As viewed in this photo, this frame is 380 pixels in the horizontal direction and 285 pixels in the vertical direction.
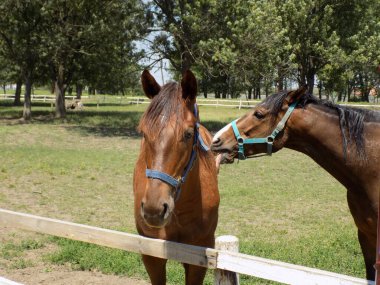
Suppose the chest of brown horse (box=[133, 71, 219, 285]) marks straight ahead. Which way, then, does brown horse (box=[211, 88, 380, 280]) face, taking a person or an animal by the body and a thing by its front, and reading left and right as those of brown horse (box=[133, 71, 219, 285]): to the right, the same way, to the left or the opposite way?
to the right

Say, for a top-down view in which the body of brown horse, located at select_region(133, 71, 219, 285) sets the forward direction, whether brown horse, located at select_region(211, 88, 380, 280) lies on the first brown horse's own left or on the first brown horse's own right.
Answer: on the first brown horse's own left

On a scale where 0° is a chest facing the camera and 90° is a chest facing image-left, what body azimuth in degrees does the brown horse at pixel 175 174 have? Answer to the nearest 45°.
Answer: approximately 0°

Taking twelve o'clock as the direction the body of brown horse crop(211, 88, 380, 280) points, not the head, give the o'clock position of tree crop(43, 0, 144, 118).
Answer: The tree is roughly at 2 o'clock from the brown horse.

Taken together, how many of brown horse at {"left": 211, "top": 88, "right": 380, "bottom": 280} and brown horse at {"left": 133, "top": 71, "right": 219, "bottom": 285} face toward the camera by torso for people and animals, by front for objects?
1

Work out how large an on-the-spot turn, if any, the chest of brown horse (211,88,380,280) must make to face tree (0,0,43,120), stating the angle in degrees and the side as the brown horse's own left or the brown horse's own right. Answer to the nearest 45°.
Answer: approximately 45° to the brown horse's own right

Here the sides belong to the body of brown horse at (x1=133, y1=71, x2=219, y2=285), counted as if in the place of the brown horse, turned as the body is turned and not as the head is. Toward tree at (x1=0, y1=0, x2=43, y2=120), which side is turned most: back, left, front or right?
back

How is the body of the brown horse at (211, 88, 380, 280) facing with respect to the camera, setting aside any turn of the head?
to the viewer's left
